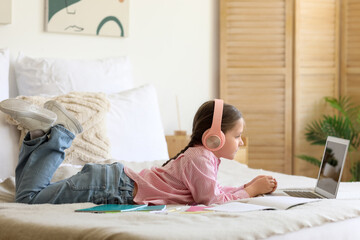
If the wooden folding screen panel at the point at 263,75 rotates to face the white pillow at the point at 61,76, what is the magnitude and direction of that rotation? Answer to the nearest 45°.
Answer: approximately 45° to its right

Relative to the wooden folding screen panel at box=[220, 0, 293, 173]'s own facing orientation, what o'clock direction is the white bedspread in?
The white bedspread is roughly at 12 o'clock from the wooden folding screen panel.

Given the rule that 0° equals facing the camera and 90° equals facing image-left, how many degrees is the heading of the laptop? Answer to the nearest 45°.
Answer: approximately 90°

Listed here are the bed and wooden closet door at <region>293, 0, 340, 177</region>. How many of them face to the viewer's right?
1

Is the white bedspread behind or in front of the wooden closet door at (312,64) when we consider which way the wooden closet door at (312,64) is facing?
in front

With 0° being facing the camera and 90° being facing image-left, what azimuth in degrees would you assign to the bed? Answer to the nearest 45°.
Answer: approximately 270°

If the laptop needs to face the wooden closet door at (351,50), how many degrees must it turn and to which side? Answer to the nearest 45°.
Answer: approximately 90° to its right
